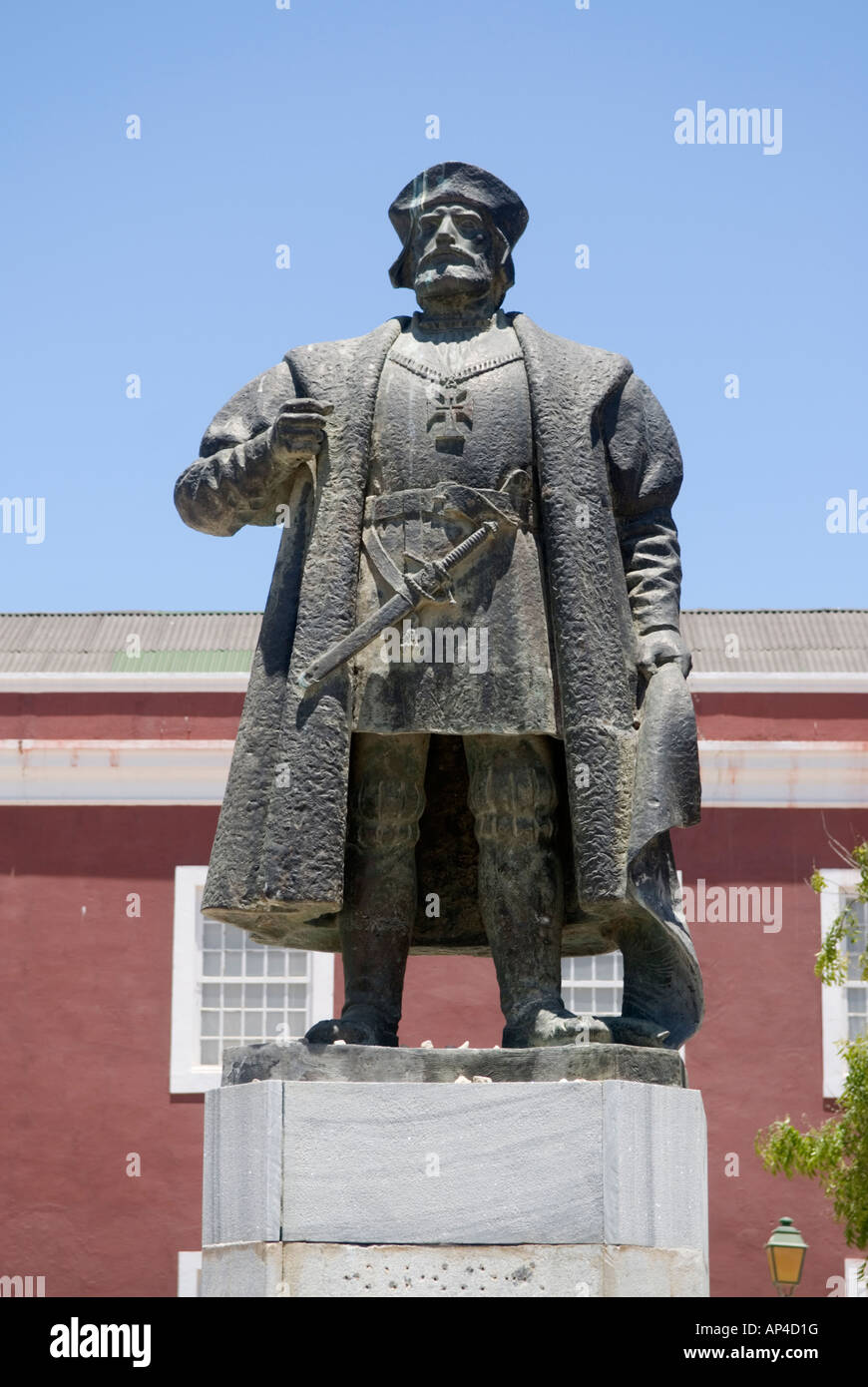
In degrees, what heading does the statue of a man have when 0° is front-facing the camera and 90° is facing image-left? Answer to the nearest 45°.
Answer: approximately 0°

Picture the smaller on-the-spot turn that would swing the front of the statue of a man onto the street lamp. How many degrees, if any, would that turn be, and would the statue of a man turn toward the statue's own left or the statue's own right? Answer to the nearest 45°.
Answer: approximately 180°

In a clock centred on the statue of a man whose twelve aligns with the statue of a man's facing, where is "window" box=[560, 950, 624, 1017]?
The window is roughly at 6 o'clock from the statue of a man.

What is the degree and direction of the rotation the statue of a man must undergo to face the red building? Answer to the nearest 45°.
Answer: approximately 180°
